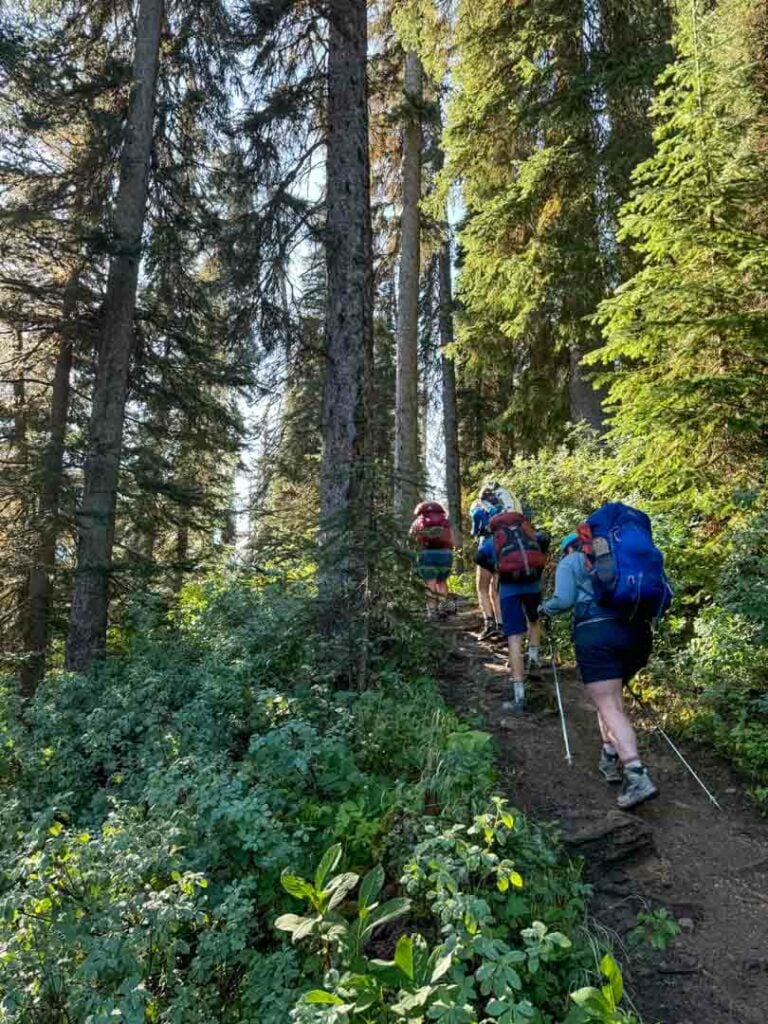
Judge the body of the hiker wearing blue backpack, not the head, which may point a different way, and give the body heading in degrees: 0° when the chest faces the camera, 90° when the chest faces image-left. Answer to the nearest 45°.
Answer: approximately 135°

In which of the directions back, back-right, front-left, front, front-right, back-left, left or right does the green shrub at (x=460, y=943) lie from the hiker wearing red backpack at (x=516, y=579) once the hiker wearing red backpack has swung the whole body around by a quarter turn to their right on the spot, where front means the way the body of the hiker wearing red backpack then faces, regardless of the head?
right

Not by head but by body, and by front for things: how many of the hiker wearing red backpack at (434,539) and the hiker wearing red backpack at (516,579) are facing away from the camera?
2

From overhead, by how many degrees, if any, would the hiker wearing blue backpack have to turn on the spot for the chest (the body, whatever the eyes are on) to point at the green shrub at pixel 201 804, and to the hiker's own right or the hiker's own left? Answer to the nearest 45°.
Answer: approximately 90° to the hiker's own left

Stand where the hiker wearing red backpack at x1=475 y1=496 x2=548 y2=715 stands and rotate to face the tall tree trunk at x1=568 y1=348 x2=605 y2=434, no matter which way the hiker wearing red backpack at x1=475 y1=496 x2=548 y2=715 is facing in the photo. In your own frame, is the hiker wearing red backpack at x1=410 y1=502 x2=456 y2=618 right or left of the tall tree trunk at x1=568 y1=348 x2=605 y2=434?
left

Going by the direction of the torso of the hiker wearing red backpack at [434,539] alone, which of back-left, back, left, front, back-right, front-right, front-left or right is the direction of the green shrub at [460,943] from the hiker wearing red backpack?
back

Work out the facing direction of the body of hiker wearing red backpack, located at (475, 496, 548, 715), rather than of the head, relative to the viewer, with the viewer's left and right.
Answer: facing away from the viewer

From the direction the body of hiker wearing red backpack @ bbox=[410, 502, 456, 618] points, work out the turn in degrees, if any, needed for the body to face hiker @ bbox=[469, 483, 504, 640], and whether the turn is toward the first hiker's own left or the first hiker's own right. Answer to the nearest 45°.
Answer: approximately 180°

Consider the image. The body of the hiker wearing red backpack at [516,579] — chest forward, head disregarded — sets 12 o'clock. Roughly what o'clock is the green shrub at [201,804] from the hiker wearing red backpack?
The green shrub is roughly at 7 o'clock from the hiker wearing red backpack.

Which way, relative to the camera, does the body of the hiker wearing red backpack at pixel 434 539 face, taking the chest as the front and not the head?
away from the camera

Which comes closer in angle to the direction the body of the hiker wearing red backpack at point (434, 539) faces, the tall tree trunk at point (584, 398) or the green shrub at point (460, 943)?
the tall tree trunk
